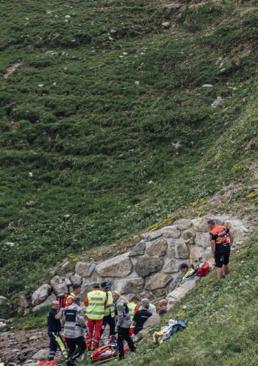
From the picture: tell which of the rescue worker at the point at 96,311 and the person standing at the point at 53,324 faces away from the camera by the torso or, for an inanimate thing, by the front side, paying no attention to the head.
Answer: the rescue worker

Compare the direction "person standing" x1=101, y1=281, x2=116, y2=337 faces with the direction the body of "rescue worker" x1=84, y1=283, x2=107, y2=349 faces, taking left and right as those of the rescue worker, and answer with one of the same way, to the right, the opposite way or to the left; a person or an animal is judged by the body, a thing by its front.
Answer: to the left

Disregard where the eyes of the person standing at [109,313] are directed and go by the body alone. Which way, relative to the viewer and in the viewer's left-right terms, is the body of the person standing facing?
facing to the left of the viewer

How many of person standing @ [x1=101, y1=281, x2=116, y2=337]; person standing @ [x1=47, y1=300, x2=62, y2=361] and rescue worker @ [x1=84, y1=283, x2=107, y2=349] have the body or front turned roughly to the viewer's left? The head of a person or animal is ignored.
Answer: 1

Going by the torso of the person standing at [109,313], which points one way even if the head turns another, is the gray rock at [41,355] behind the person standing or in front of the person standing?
in front

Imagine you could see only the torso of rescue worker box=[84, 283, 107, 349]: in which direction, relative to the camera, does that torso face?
away from the camera

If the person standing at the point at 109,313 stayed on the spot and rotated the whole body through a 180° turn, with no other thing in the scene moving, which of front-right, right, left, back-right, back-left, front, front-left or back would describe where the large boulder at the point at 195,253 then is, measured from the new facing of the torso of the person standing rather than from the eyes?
front-left

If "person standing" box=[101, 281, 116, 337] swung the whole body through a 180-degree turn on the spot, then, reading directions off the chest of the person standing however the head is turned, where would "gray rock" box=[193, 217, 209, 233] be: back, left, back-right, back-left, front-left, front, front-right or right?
front-left

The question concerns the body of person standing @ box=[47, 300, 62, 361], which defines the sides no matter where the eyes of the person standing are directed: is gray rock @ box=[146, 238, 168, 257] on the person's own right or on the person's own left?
on the person's own left

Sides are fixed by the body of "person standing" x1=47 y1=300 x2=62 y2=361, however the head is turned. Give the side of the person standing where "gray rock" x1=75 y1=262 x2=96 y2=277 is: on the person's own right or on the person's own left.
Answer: on the person's own left

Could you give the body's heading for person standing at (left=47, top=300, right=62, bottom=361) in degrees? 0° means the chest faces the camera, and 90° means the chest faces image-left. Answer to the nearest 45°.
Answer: approximately 270°
